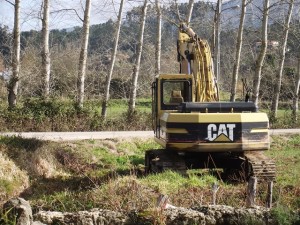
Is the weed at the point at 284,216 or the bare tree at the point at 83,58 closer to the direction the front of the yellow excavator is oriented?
the bare tree

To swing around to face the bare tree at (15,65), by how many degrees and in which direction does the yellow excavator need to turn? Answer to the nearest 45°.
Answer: approximately 45° to its left

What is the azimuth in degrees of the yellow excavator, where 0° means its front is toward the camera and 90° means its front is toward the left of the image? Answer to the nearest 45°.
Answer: approximately 180°

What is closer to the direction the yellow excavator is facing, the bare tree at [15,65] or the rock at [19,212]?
the bare tree

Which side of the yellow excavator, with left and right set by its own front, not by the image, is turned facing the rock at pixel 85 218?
back

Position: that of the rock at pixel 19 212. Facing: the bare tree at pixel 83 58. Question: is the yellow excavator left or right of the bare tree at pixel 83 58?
right

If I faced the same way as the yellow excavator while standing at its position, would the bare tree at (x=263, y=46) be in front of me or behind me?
in front

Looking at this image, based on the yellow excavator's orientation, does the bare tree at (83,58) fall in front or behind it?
in front

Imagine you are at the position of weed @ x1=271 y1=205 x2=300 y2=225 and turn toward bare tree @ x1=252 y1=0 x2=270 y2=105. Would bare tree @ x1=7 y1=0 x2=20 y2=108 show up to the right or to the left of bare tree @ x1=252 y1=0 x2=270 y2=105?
left

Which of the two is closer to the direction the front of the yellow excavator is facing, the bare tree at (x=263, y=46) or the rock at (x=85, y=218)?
the bare tree

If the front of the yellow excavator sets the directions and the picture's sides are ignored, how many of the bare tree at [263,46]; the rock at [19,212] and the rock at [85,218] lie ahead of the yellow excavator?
1
